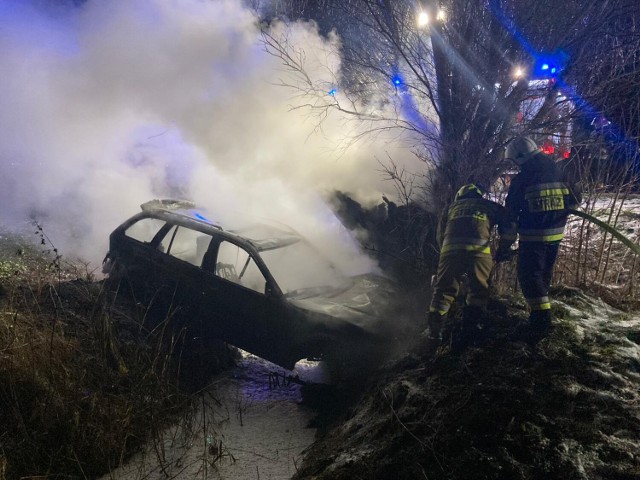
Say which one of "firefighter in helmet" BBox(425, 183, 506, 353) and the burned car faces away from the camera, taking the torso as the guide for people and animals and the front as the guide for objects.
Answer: the firefighter in helmet

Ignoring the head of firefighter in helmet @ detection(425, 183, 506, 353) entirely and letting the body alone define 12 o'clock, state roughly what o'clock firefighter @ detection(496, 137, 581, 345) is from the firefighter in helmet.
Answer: The firefighter is roughly at 3 o'clock from the firefighter in helmet.

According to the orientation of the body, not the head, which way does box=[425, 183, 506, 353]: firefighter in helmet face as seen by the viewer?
away from the camera

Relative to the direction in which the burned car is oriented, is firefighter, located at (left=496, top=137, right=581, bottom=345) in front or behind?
in front

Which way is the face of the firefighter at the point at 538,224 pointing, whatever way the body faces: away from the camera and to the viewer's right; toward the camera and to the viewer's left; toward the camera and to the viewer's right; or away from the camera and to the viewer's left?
away from the camera and to the viewer's left

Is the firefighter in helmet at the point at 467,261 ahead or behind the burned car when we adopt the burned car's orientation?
ahead

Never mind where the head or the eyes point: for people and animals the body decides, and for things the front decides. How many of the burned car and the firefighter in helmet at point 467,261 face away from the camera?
1

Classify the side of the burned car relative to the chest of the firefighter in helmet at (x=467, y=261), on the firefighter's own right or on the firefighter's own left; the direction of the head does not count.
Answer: on the firefighter's own left

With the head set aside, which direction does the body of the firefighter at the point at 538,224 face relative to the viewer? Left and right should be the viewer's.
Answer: facing away from the viewer and to the left of the viewer

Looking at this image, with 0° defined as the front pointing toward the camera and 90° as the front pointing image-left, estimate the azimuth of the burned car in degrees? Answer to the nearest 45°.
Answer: approximately 315°
